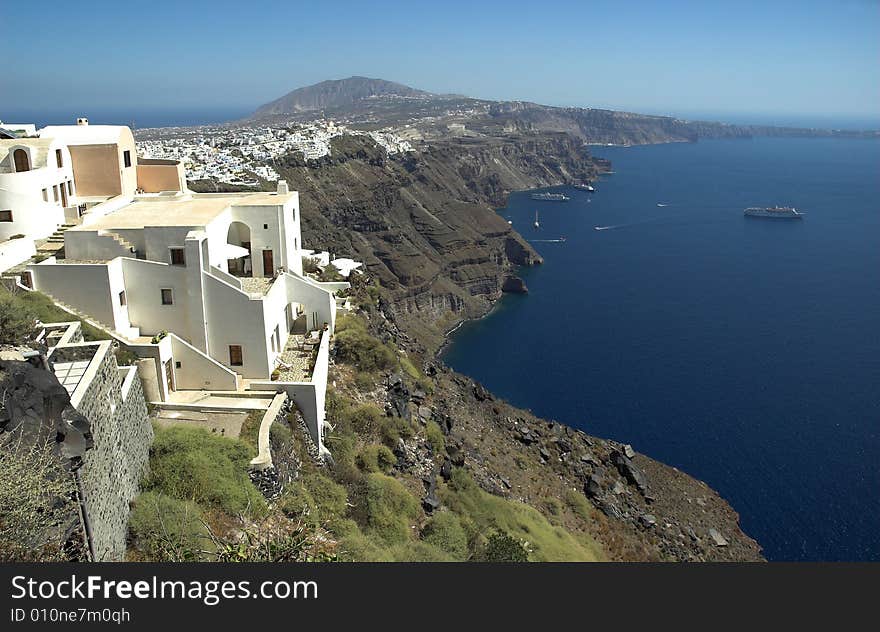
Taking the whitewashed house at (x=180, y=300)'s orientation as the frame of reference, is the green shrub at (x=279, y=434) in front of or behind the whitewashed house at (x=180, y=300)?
in front

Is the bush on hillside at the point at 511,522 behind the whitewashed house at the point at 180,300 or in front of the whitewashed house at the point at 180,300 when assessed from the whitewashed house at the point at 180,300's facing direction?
in front

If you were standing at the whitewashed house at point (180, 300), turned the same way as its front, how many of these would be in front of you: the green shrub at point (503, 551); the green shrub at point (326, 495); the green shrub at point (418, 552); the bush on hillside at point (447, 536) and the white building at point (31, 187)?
4

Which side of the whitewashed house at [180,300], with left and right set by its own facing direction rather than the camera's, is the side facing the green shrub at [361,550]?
front

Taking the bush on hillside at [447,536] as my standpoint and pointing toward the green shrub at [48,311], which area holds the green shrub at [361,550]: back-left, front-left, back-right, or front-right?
front-left

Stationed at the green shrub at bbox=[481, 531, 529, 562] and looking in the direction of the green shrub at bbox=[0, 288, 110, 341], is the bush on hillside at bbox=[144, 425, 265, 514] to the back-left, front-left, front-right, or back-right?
front-left

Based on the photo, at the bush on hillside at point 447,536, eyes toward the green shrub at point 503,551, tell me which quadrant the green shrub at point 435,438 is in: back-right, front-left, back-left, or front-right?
back-left

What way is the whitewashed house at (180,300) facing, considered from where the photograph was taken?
facing the viewer and to the right of the viewer

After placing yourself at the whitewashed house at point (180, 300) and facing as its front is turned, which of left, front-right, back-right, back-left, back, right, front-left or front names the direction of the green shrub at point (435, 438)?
front-left

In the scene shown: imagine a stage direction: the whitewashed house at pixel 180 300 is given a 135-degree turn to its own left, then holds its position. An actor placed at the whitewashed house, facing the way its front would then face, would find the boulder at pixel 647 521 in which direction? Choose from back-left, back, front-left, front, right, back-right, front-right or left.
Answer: right

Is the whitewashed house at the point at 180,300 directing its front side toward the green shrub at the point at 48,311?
no

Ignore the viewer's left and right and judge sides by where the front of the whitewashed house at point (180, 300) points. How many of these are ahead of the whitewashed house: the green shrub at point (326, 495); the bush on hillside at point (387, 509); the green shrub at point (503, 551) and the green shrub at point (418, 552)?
4
